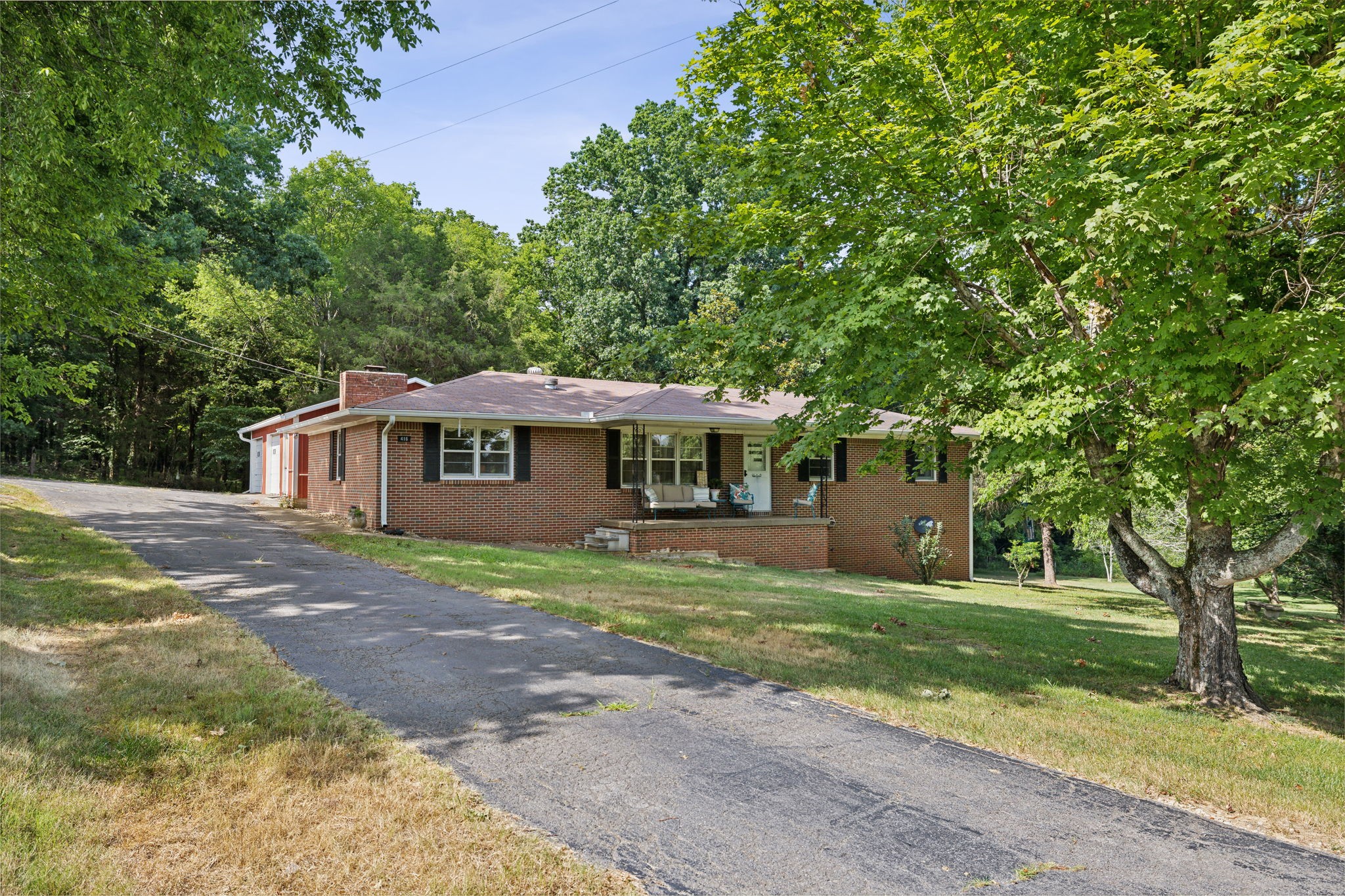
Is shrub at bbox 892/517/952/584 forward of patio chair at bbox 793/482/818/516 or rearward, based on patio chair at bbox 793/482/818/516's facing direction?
rearward

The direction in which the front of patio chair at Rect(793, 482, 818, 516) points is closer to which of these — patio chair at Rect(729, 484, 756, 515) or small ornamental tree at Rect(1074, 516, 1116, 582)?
the patio chair

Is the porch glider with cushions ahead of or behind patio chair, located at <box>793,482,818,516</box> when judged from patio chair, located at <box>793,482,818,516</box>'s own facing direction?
ahead

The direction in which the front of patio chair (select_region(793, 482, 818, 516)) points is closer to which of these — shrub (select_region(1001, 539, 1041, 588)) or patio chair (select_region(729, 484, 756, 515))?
the patio chair

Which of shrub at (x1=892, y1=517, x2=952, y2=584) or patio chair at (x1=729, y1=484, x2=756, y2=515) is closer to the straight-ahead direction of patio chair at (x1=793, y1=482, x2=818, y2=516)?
the patio chair

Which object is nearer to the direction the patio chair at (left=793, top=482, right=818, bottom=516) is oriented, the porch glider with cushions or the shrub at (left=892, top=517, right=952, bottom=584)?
the porch glider with cushions

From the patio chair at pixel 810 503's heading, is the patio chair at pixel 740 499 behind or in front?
in front
